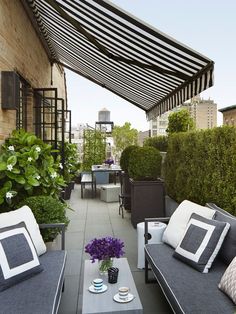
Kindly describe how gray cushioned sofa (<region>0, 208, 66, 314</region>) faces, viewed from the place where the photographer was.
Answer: facing to the right of the viewer

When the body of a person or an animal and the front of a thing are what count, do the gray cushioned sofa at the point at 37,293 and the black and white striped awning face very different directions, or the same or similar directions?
same or similar directions

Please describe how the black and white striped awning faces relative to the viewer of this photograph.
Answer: facing to the right of the viewer

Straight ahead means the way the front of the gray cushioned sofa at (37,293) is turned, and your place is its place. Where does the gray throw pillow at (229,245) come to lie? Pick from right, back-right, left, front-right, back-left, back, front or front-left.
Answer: front

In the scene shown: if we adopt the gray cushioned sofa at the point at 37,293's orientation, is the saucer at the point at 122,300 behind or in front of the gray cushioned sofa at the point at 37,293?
in front

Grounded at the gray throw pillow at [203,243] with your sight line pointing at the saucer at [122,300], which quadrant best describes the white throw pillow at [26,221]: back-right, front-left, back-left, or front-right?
front-right

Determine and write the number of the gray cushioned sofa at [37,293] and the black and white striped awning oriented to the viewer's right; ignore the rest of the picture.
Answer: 2

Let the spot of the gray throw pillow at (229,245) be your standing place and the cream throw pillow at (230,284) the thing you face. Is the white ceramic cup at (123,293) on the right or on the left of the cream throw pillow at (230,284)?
right

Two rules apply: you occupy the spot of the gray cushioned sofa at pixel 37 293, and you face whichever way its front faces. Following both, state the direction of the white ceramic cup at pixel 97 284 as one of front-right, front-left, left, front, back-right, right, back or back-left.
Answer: front

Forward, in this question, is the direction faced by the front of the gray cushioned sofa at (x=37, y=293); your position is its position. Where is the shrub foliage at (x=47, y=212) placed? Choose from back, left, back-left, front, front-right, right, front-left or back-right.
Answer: left

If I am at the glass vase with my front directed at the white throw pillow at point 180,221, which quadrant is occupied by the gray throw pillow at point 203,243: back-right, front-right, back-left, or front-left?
front-right

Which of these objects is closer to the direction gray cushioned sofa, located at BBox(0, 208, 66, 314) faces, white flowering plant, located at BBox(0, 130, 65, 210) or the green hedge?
the green hedge
